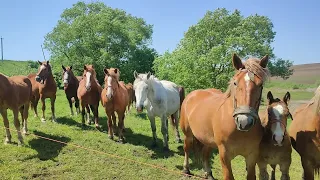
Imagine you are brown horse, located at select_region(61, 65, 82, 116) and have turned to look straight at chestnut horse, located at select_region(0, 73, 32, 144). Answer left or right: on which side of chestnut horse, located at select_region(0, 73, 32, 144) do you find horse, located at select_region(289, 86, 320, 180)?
left

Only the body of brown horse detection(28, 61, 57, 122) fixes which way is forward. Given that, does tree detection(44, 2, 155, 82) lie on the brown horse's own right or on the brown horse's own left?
on the brown horse's own left

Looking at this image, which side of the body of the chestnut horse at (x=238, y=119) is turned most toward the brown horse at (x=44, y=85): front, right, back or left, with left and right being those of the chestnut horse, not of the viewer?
back

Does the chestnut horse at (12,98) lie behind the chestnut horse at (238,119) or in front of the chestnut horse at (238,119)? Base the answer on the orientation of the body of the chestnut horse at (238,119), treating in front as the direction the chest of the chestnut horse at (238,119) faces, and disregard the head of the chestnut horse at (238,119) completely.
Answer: behind

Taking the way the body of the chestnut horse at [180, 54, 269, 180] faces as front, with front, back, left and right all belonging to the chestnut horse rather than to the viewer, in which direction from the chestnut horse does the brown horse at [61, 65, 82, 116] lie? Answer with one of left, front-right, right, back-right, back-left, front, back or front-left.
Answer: back

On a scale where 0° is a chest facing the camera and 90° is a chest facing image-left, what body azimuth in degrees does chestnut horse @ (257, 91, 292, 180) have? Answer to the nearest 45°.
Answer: approximately 0°

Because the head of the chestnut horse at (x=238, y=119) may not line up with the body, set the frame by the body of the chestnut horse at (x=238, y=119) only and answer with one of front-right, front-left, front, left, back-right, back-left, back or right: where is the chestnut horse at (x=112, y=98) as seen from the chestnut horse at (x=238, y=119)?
back

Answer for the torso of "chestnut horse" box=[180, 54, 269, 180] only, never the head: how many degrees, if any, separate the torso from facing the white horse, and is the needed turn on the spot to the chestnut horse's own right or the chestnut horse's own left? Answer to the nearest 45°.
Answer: approximately 180°

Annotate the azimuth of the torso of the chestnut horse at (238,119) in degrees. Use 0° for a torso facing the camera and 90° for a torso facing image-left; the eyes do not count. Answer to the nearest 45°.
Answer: approximately 315°

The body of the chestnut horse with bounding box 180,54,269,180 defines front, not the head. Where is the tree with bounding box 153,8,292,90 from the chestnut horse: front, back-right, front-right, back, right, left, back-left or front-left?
back-left
